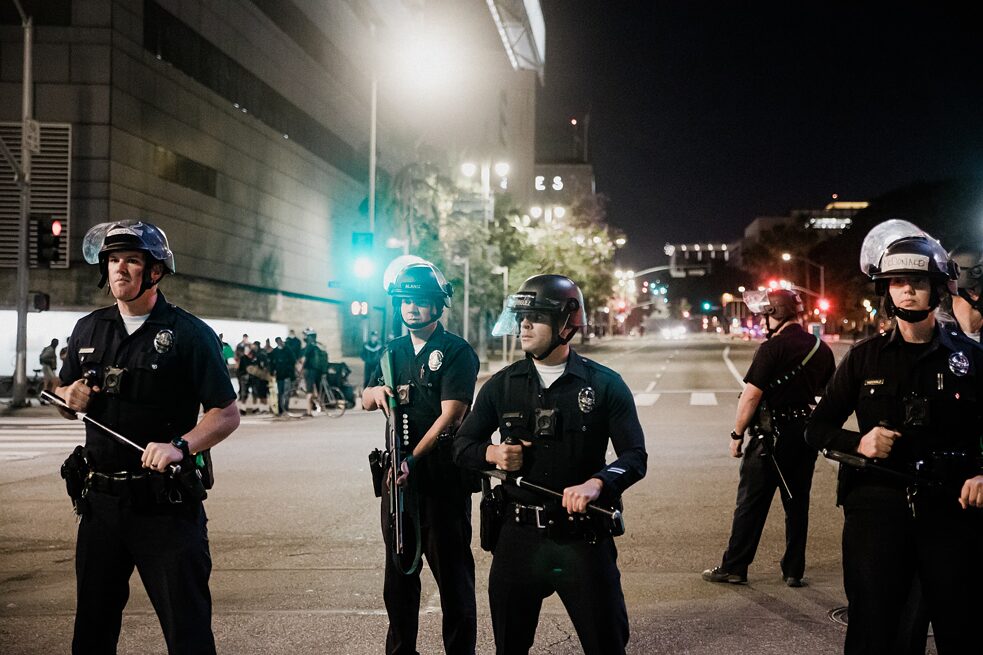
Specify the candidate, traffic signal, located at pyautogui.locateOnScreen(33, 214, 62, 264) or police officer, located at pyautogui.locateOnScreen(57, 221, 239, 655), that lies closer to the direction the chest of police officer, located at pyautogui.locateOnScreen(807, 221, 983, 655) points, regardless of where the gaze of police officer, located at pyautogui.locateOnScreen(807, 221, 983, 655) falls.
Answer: the police officer

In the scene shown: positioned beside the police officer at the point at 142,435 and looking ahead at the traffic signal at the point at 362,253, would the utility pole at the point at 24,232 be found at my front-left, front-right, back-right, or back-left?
front-left

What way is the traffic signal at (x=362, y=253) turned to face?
toward the camera

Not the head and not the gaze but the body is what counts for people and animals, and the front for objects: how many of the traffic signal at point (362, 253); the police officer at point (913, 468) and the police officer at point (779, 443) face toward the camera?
2

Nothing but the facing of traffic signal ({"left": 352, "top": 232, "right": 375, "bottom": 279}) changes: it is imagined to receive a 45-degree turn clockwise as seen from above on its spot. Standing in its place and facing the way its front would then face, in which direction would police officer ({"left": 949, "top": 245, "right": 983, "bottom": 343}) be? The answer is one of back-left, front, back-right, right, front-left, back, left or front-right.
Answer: front-left

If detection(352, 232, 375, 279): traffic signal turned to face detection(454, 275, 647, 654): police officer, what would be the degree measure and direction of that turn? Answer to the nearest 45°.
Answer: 0° — it already faces them

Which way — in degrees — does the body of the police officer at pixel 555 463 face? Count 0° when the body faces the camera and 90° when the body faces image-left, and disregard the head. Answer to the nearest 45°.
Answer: approximately 45°

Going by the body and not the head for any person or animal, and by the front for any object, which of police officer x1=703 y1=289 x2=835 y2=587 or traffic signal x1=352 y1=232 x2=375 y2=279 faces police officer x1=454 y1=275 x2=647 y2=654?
the traffic signal

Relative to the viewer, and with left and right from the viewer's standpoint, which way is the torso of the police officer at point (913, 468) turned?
facing the viewer

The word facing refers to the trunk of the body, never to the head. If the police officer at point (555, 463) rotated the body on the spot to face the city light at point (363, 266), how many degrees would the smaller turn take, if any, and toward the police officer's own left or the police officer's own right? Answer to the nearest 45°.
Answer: approximately 135° to the police officer's own right

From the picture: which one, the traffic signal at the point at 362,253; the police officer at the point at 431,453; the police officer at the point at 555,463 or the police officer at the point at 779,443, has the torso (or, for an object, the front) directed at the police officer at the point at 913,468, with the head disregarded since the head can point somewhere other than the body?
the traffic signal

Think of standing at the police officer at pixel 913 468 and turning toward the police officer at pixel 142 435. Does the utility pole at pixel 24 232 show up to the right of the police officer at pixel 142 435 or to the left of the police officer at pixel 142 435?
right

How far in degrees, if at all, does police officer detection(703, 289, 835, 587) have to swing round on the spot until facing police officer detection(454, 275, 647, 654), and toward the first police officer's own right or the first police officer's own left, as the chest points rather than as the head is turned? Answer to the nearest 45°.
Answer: approximately 135° to the first police officer's own left

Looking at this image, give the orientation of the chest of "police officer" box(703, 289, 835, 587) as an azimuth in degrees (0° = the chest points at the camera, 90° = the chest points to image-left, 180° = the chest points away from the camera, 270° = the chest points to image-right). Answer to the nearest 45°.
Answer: approximately 135°
